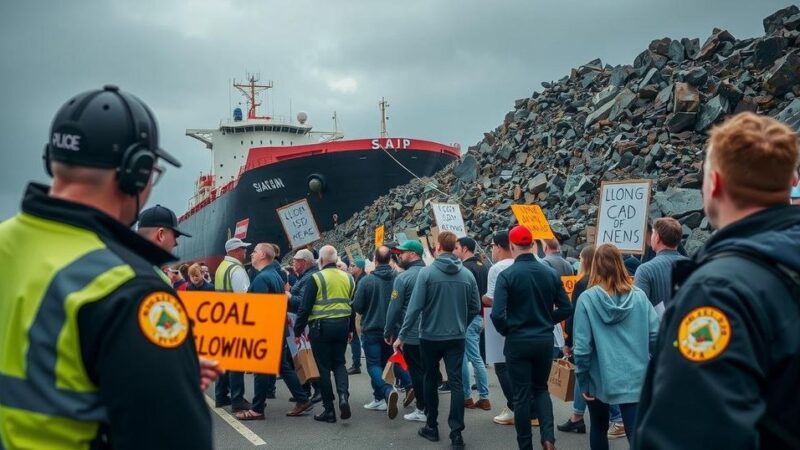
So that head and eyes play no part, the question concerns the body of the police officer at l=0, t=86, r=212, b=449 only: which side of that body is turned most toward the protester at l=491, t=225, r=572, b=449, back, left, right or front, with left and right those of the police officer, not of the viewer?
front

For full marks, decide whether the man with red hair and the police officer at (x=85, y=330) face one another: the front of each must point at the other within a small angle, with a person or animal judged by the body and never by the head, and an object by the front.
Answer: no

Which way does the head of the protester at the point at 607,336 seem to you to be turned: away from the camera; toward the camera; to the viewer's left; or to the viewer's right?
away from the camera

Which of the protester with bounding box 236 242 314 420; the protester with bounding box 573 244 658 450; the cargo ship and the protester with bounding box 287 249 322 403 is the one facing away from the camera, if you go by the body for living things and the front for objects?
the protester with bounding box 573 244 658 450

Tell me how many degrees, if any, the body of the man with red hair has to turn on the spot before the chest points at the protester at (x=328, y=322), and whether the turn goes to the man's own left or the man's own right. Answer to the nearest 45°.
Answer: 0° — they already face them

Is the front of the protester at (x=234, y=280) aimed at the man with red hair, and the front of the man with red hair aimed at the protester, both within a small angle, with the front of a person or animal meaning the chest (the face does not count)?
no

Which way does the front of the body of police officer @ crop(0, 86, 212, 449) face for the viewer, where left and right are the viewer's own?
facing away from the viewer and to the right of the viewer

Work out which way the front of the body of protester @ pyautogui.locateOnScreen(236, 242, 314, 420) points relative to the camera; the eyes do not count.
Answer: to the viewer's left

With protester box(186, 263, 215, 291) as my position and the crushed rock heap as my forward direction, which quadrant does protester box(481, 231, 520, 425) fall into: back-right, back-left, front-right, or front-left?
front-right

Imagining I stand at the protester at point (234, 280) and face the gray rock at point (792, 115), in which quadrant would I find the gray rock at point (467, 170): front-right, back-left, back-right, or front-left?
front-left

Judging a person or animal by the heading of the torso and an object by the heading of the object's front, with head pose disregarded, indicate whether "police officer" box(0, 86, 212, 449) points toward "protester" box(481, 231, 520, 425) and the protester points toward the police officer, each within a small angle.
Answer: no

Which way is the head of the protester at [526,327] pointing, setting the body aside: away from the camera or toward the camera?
away from the camera

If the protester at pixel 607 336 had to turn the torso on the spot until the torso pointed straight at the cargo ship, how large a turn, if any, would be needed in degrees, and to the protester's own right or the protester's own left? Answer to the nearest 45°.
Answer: approximately 45° to the protester's own left

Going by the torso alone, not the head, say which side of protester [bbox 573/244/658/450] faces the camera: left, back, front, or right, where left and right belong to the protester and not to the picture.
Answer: back
